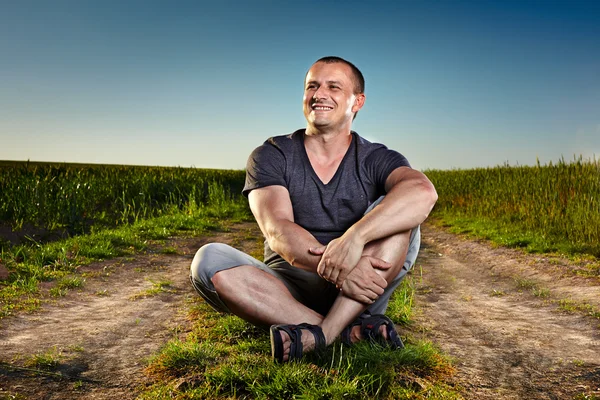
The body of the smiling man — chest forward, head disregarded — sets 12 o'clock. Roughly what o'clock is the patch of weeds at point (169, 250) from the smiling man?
The patch of weeds is roughly at 5 o'clock from the smiling man.

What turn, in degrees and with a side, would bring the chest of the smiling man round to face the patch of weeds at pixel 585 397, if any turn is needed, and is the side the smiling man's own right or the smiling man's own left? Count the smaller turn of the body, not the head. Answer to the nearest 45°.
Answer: approximately 90° to the smiling man's own left

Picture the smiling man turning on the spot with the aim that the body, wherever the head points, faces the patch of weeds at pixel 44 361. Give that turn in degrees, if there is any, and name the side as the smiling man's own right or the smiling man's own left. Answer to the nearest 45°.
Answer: approximately 90° to the smiling man's own right

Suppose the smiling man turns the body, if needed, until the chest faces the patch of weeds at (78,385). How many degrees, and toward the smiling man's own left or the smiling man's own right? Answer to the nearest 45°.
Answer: approximately 90° to the smiling man's own right

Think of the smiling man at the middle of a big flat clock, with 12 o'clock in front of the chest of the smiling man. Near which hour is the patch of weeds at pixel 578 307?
The patch of weeds is roughly at 8 o'clock from the smiling man.

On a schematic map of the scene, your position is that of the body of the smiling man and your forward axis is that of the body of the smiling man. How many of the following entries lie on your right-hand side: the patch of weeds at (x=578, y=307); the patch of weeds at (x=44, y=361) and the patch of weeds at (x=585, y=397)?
1

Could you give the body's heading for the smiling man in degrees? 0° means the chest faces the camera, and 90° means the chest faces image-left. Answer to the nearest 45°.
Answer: approximately 0°
